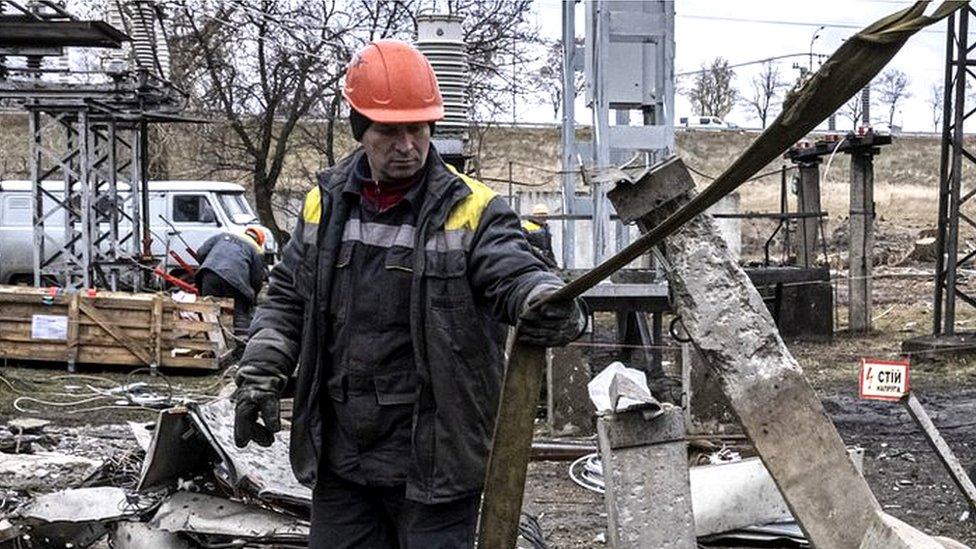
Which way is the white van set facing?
to the viewer's right

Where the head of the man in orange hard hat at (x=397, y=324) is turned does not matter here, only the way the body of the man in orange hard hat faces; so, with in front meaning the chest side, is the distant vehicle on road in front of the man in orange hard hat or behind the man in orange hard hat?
behind

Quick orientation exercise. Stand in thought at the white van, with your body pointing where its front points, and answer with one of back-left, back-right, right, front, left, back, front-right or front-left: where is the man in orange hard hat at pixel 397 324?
right

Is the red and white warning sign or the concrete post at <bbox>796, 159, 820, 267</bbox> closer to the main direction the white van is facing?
the concrete post

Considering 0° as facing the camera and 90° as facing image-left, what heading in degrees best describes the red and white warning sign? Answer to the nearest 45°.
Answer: approximately 0°
